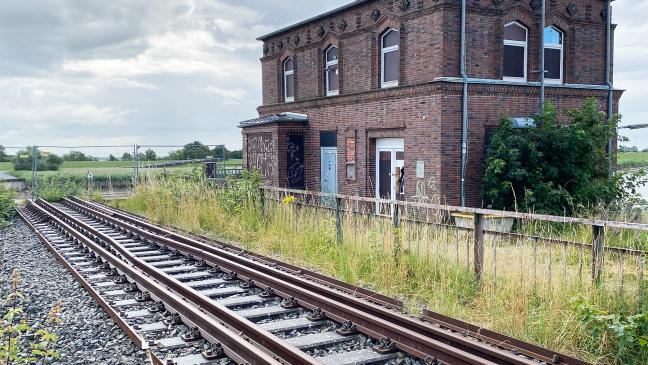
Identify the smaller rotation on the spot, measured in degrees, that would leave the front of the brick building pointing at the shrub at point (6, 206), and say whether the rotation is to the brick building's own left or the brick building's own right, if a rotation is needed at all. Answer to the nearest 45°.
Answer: approximately 45° to the brick building's own right

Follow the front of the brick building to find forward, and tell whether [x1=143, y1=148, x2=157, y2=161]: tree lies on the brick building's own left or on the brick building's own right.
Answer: on the brick building's own right

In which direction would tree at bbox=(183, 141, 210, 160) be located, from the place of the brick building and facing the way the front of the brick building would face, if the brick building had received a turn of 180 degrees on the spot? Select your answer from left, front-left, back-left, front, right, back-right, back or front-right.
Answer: left

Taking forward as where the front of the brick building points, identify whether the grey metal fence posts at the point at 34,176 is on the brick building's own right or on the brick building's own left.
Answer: on the brick building's own right

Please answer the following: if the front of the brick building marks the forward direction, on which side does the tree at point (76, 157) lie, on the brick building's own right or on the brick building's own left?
on the brick building's own right

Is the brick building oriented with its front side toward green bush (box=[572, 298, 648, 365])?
no

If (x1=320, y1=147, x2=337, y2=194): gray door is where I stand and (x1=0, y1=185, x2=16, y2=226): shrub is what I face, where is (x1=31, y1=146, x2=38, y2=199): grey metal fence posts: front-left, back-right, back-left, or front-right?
front-right

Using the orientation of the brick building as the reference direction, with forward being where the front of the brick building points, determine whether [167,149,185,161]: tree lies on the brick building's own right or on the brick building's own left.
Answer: on the brick building's own right

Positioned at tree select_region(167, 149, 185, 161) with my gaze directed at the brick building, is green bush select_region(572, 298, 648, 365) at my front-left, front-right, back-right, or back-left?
front-right

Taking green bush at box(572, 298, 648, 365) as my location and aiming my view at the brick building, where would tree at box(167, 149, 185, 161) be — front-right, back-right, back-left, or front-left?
front-left

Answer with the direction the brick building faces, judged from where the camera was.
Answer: facing the viewer and to the left of the viewer

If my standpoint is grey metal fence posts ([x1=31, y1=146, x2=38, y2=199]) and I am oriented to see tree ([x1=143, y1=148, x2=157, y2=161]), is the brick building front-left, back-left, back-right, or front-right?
front-right

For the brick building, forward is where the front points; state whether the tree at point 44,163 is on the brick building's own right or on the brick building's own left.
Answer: on the brick building's own right
